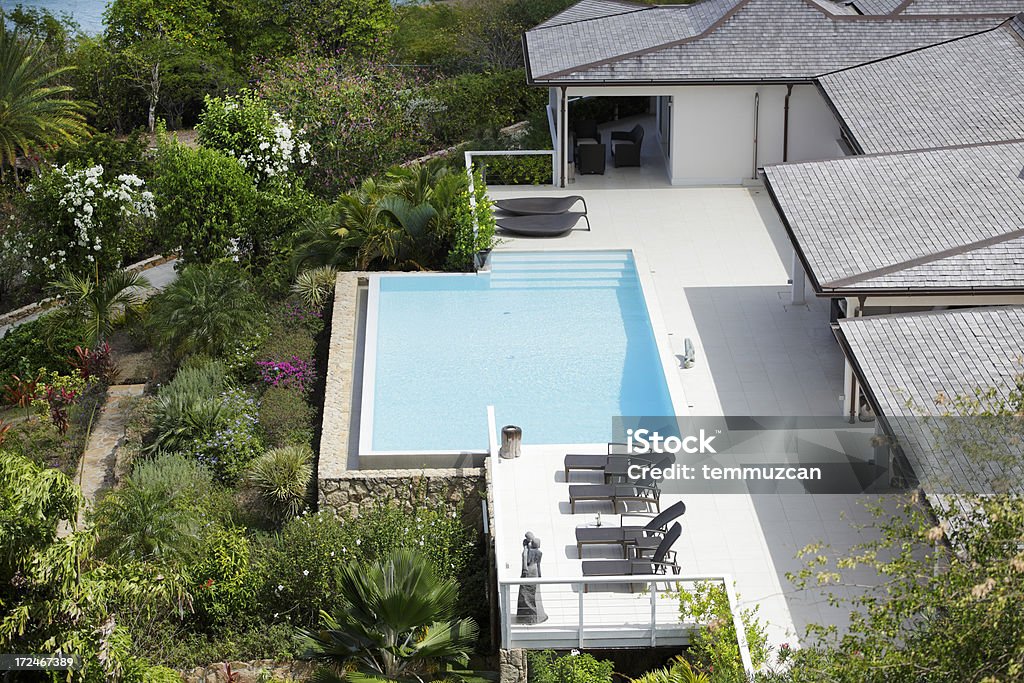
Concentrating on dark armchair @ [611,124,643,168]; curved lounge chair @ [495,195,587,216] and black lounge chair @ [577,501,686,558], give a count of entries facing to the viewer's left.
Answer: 3

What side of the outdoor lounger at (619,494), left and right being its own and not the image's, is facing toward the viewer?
left

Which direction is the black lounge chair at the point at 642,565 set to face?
to the viewer's left

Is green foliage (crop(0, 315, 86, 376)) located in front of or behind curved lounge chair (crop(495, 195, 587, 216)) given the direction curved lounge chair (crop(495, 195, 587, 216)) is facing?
in front

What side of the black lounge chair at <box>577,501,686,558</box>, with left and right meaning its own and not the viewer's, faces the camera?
left

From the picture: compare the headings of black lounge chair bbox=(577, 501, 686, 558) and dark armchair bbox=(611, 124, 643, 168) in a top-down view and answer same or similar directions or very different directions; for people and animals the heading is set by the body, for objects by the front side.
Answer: same or similar directions

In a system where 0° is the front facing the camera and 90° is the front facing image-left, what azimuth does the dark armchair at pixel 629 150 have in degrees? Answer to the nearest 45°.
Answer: approximately 90°

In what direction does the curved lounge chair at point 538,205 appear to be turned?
to the viewer's left
